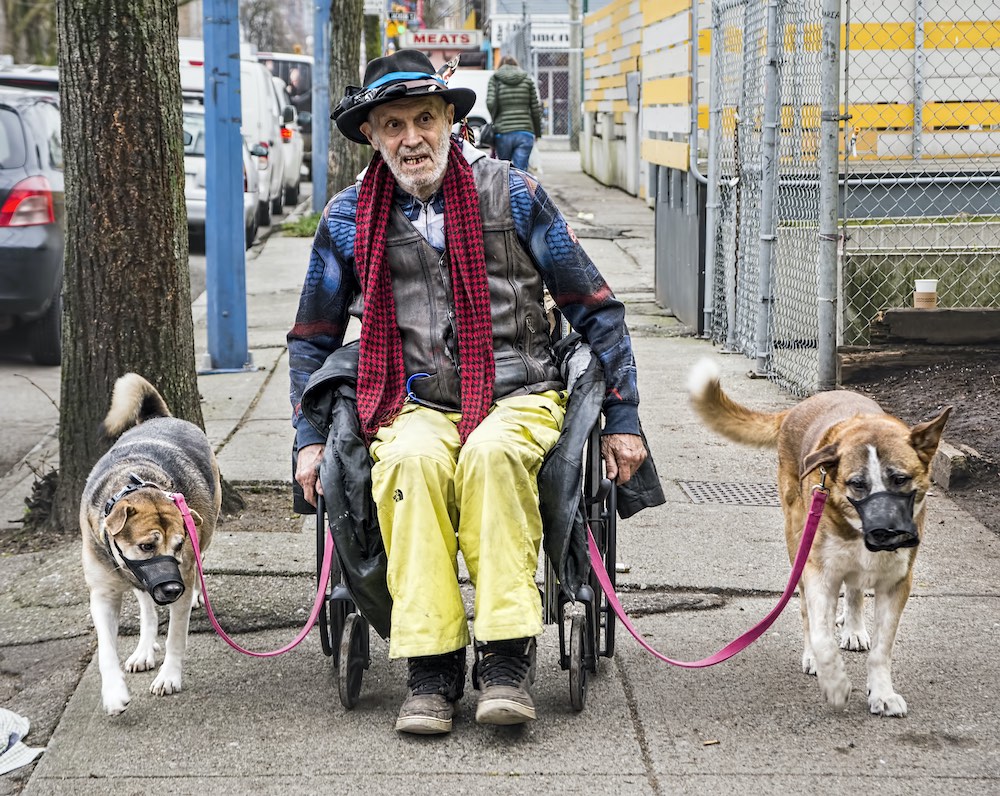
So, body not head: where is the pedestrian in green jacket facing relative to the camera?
away from the camera

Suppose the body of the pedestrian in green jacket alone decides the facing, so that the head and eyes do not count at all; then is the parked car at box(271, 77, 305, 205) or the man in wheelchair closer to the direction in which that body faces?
the parked car

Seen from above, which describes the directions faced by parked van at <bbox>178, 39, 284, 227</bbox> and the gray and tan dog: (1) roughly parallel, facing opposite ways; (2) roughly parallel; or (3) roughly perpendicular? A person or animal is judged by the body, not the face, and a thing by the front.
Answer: roughly parallel, facing opposite ways

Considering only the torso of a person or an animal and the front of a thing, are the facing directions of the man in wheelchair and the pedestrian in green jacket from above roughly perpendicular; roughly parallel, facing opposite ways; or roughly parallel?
roughly parallel, facing opposite ways

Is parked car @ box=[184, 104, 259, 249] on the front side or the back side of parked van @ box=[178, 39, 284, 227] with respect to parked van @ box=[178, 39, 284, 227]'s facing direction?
on the back side

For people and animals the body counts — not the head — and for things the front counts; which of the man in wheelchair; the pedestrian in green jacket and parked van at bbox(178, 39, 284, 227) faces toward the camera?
the man in wheelchair

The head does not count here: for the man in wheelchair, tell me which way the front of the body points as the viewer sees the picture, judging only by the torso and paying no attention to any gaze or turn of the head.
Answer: toward the camera

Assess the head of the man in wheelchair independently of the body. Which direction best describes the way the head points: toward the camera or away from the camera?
toward the camera

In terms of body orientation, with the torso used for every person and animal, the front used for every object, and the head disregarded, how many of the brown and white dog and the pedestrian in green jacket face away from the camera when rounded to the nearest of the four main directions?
1

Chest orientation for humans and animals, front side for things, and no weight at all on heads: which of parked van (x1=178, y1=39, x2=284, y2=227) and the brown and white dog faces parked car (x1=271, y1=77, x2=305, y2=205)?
parked van (x1=178, y1=39, x2=284, y2=227)

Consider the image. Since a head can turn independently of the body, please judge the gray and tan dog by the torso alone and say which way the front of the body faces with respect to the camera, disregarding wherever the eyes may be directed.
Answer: toward the camera

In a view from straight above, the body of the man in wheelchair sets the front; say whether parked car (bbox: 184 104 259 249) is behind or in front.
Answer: behind

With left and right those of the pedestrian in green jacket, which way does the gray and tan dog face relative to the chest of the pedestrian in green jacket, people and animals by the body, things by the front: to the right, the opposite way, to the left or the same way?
the opposite way

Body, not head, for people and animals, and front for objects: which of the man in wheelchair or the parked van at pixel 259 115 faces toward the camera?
the man in wheelchair

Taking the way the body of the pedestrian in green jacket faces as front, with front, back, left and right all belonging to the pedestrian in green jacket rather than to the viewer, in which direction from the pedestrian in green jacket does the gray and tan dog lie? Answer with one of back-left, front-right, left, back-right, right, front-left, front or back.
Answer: back

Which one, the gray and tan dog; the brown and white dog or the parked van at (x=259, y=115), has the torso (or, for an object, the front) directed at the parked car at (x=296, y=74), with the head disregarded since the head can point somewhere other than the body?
the parked van at (x=259, y=115)

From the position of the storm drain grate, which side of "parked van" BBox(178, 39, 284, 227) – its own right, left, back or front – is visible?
back

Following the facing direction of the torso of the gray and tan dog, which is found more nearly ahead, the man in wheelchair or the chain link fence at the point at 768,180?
the man in wheelchair
